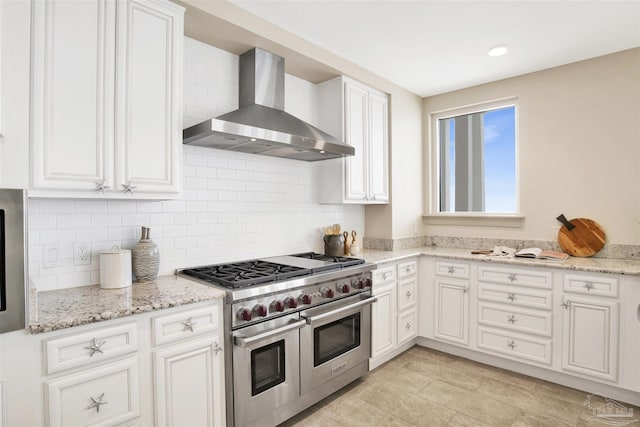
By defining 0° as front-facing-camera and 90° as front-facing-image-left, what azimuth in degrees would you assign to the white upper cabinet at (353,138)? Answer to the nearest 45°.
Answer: approximately 315°

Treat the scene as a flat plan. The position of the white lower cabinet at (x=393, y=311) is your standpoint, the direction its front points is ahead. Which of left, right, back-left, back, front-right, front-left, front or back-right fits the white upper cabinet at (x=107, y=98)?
right

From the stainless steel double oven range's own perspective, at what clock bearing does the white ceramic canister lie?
The white ceramic canister is roughly at 4 o'clock from the stainless steel double oven range.

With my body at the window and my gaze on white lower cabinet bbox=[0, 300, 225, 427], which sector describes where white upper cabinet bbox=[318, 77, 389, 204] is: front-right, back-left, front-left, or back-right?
front-right

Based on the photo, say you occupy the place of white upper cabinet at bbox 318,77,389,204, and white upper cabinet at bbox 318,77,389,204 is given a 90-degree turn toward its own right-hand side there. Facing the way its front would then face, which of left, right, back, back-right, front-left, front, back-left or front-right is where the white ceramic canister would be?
front

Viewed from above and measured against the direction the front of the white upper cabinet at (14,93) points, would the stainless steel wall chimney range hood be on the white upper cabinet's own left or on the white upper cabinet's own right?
on the white upper cabinet's own left

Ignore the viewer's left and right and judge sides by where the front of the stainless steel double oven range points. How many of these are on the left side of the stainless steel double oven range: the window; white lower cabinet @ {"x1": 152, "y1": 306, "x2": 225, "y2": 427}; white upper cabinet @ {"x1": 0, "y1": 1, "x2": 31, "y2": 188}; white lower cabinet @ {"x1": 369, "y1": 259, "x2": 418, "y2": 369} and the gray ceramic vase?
2

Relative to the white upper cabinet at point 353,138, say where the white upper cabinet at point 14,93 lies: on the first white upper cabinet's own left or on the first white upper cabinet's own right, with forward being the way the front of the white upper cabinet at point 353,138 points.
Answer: on the first white upper cabinet's own right

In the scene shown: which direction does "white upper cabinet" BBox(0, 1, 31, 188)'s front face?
toward the camera

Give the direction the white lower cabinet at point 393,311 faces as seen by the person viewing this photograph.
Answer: facing the viewer and to the right of the viewer

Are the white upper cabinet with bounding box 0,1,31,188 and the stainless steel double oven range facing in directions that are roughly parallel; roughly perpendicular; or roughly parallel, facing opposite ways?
roughly parallel

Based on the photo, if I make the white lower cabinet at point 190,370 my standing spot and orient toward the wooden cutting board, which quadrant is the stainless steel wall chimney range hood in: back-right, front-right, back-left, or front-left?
front-left
